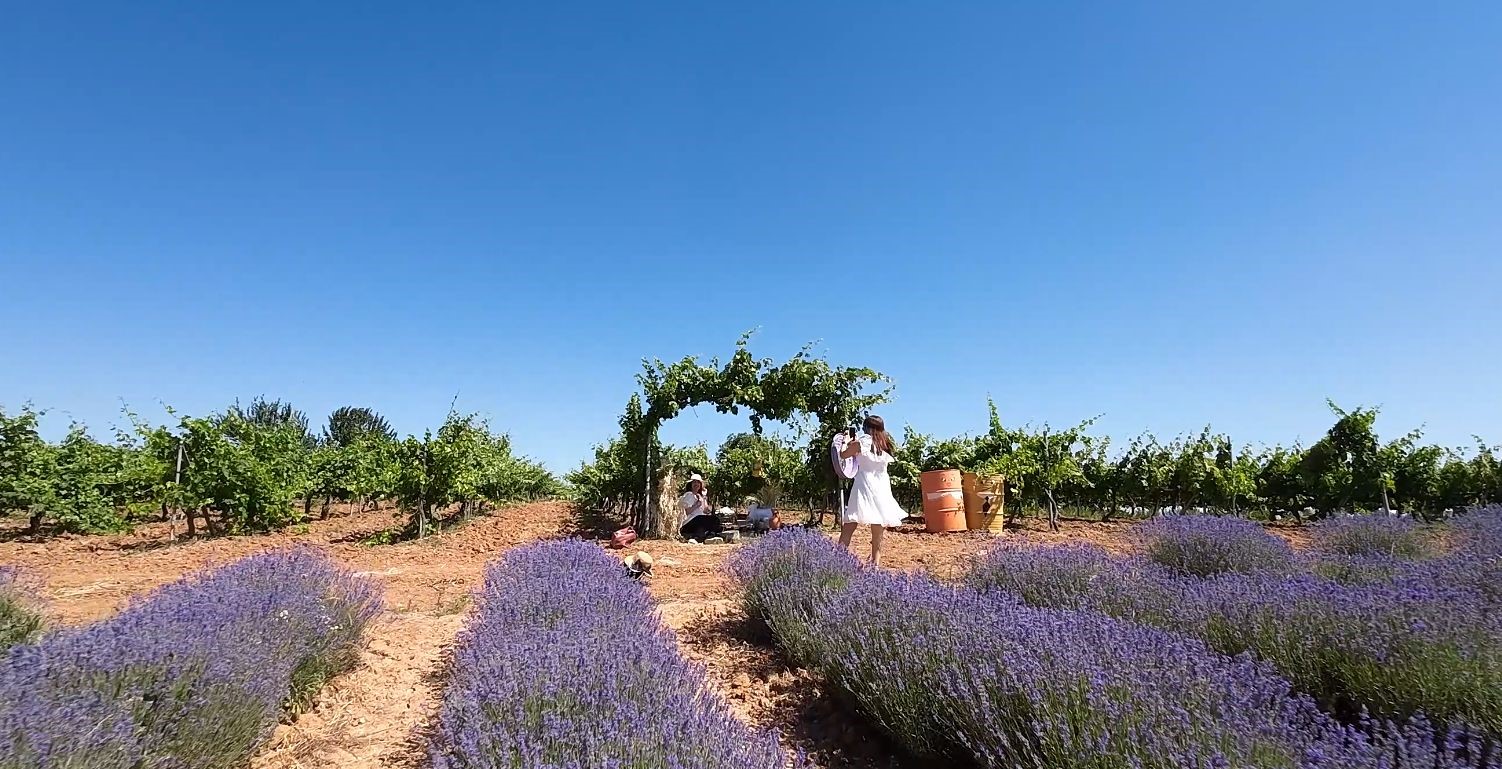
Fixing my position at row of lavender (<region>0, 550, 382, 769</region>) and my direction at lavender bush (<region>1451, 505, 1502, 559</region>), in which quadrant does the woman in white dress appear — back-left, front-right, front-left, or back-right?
front-left

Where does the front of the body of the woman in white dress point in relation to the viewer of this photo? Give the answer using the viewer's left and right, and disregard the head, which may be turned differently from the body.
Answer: facing away from the viewer and to the left of the viewer

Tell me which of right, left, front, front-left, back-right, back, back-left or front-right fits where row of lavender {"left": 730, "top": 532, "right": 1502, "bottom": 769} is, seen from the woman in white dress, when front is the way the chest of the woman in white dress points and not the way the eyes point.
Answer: back-left

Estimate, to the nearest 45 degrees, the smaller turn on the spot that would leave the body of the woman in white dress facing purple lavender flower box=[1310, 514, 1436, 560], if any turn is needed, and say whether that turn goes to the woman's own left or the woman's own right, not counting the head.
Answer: approximately 135° to the woman's own right

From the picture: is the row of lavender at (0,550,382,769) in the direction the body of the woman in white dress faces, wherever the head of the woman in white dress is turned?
no

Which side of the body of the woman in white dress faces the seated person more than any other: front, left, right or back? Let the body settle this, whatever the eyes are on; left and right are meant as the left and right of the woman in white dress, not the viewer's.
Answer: front

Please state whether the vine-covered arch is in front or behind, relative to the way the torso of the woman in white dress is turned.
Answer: in front

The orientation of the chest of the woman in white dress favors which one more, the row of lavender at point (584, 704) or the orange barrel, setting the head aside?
the orange barrel

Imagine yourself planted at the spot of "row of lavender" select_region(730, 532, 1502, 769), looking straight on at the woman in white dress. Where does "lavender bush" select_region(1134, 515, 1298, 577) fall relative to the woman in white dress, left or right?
right

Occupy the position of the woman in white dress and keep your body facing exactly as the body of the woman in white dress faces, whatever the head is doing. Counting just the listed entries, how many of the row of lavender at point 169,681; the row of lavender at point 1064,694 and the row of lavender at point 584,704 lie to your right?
0

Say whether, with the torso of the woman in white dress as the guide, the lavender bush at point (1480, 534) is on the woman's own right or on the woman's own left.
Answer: on the woman's own right

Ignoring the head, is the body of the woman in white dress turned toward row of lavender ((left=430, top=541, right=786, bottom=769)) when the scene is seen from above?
no

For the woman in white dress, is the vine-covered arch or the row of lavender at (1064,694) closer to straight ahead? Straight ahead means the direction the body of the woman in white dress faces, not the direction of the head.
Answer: the vine-covered arch

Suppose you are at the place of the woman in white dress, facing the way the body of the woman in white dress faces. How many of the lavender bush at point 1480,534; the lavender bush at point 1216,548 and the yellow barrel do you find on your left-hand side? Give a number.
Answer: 0

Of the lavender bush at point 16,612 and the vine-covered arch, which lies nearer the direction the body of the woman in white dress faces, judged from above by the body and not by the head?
the vine-covered arch
